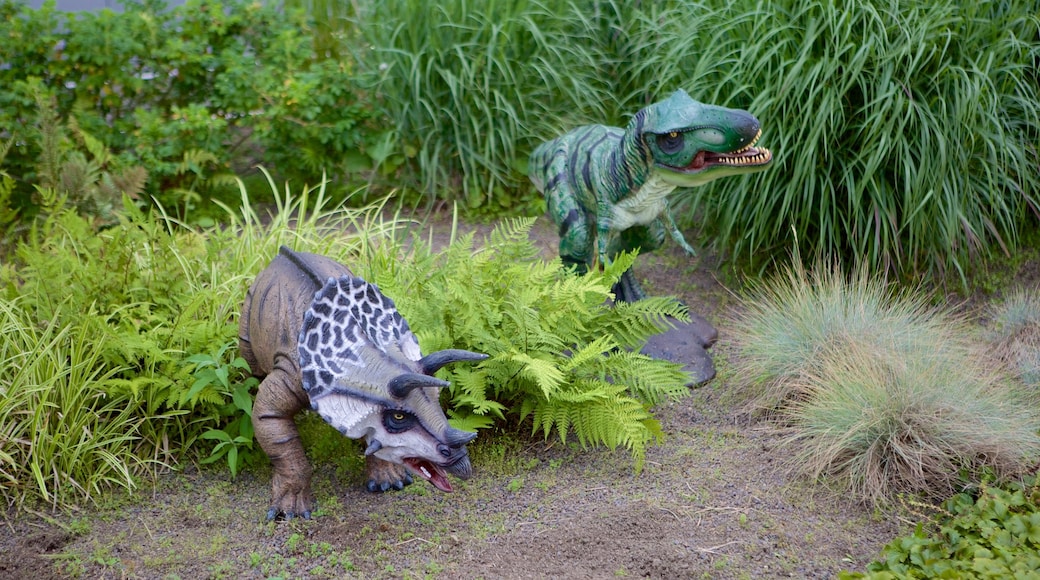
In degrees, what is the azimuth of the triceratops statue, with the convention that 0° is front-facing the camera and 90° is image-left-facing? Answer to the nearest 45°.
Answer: approximately 315°

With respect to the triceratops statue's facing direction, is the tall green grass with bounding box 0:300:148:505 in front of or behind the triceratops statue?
behind

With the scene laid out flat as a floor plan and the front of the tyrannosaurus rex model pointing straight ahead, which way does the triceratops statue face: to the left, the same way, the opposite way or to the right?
the same way

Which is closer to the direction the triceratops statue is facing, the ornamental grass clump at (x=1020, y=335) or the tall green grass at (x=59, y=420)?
the ornamental grass clump

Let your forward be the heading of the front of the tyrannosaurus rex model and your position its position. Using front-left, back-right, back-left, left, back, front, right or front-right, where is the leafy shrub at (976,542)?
front

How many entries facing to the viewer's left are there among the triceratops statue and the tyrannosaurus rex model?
0

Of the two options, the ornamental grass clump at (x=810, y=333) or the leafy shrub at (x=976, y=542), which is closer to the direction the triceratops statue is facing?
the leafy shrub

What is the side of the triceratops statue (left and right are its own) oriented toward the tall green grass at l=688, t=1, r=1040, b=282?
left

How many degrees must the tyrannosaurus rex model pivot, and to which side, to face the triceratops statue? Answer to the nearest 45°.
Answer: approximately 90° to its right

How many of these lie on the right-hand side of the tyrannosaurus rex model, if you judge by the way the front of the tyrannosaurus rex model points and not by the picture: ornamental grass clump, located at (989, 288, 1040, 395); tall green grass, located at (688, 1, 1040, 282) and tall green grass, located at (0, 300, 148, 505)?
1

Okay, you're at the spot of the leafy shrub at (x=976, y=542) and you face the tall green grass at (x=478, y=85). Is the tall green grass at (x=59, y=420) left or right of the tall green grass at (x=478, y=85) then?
left

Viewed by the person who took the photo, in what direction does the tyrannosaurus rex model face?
facing the viewer and to the right of the viewer

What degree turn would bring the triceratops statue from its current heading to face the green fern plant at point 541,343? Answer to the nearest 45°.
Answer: approximately 90° to its left

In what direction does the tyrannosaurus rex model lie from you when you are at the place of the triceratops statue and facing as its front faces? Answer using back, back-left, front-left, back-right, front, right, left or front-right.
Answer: left

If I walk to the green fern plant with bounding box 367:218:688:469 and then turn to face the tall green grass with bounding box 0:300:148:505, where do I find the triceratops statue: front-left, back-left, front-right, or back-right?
front-left
